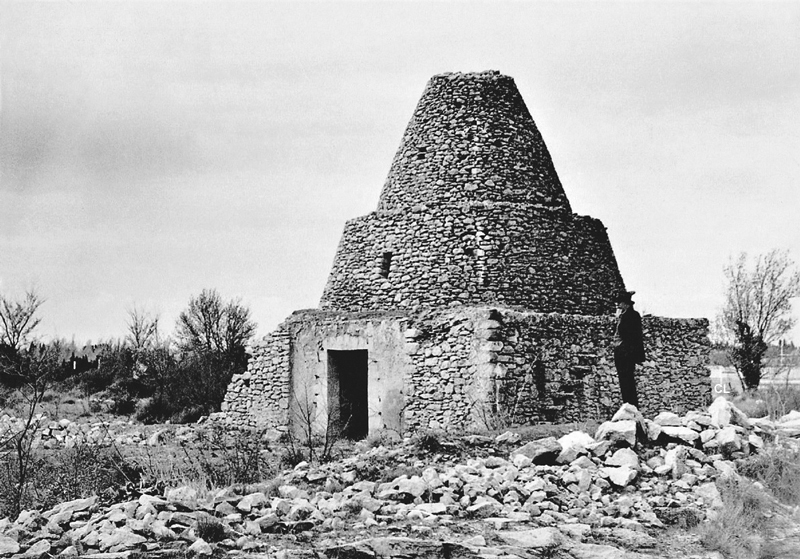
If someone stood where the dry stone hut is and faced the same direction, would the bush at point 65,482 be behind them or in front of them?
in front

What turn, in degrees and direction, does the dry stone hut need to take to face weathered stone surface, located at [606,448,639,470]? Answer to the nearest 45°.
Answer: approximately 45° to its left

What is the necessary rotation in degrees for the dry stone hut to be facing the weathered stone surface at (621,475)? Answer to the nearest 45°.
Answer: approximately 45° to its left

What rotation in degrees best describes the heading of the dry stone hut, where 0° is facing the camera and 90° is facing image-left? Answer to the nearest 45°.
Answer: approximately 45°

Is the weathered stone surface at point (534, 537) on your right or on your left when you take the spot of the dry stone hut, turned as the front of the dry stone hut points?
on your left

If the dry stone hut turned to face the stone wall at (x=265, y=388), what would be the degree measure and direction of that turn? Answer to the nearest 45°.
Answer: approximately 45° to its right

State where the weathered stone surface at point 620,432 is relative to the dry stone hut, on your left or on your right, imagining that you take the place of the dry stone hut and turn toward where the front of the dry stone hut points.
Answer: on your left

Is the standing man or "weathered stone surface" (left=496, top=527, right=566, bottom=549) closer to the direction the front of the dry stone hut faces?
the weathered stone surface

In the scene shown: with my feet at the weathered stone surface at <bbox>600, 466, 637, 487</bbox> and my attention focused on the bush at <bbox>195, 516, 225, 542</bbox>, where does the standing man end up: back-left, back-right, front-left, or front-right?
back-right

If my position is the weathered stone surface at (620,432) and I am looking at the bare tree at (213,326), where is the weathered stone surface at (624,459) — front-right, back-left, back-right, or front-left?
back-left

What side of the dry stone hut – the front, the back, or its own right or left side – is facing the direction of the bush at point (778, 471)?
left

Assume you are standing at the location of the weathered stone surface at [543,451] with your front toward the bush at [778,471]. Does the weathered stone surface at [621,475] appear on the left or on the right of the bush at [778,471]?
right
